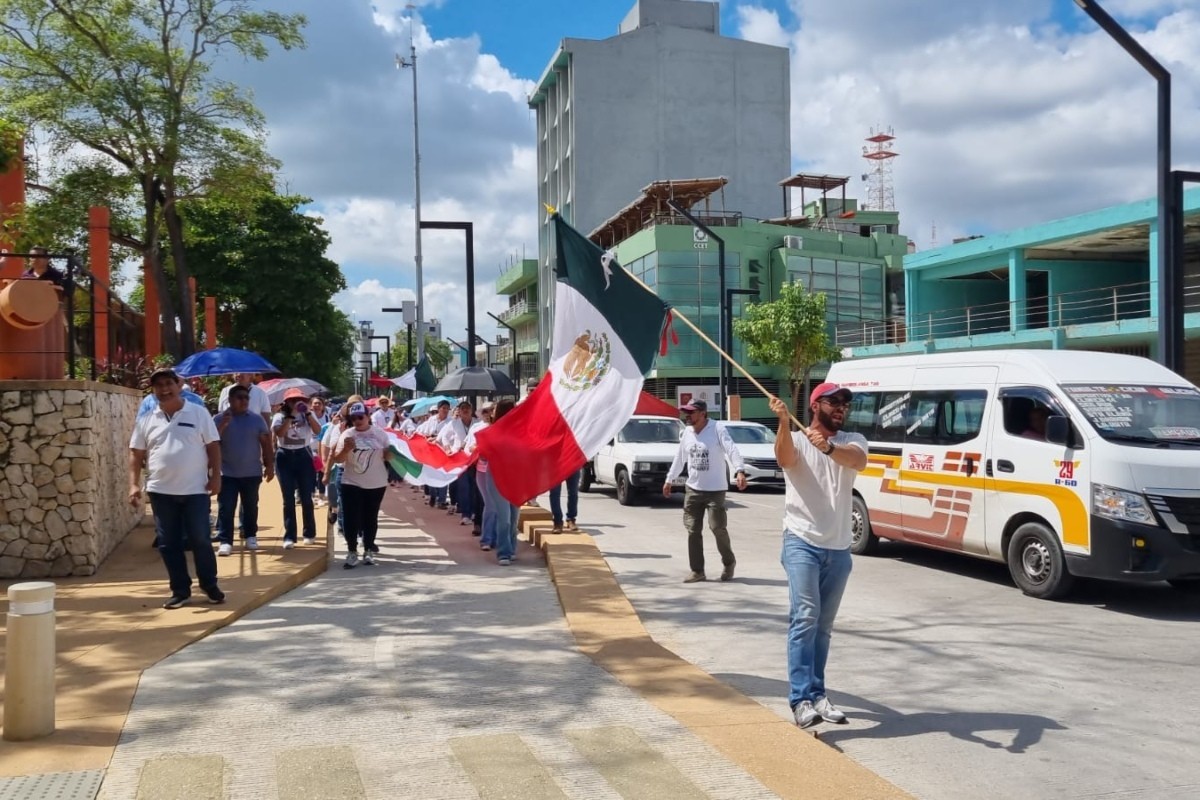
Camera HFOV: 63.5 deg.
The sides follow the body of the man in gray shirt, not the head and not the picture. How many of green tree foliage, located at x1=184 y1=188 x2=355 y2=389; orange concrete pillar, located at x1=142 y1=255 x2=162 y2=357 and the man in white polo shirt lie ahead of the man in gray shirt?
1

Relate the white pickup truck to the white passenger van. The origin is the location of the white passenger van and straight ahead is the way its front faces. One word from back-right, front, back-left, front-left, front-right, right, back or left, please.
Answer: back

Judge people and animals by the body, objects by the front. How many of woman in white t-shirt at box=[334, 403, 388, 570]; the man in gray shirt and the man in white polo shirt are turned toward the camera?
3

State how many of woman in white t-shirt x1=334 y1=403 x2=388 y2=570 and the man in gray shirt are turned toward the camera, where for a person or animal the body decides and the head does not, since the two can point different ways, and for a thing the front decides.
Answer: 2

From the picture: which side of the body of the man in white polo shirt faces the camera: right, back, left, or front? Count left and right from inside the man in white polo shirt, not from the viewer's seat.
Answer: front

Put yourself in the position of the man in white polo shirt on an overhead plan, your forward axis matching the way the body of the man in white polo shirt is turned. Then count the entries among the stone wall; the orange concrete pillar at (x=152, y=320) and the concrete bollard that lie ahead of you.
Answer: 1

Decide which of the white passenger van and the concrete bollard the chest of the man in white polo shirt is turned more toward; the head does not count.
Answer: the concrete bollard

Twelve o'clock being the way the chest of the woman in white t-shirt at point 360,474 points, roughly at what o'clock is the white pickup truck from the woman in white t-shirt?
The white pickup truck is roughly at 7 o'clock from the woman in white t-shirt.

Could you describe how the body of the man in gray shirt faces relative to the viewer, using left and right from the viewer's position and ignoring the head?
facing the viewer

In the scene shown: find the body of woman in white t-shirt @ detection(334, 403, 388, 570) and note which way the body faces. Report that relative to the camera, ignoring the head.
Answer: toward the camera
